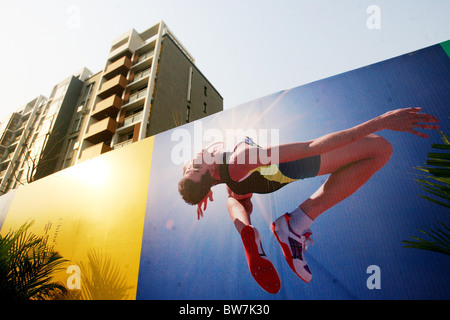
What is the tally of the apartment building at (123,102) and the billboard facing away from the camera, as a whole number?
0

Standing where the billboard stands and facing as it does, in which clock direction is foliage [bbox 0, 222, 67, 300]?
The foliage is roughly at 2 o'clock from the billboard.

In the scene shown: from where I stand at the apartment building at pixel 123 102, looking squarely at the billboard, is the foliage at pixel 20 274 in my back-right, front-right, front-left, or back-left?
front-right

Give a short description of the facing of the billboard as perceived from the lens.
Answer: facing the viewer and to the left of the viewer

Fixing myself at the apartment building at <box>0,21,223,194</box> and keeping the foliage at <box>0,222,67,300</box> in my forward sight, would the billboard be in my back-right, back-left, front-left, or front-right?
front-left
